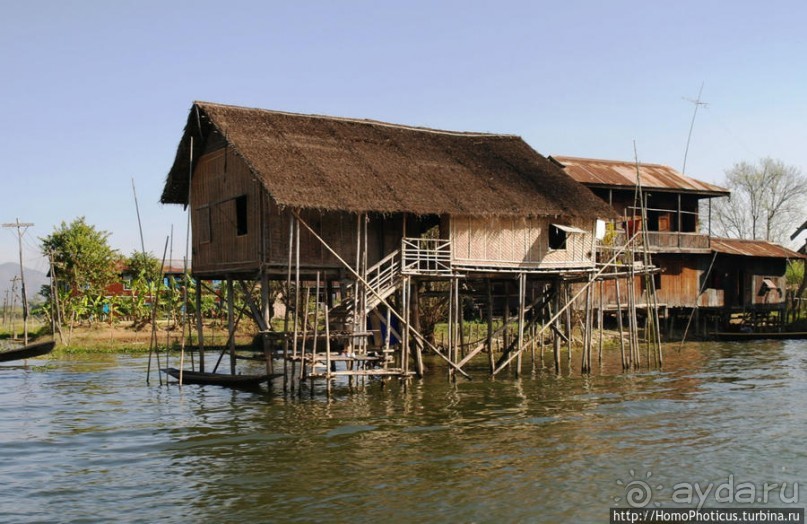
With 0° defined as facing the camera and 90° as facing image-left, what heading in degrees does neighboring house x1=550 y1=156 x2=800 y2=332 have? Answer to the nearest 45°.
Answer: approximately 0°

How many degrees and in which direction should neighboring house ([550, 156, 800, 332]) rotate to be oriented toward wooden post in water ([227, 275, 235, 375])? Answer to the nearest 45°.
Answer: approximately 45° to its right

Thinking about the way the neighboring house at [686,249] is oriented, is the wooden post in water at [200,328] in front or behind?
in front
